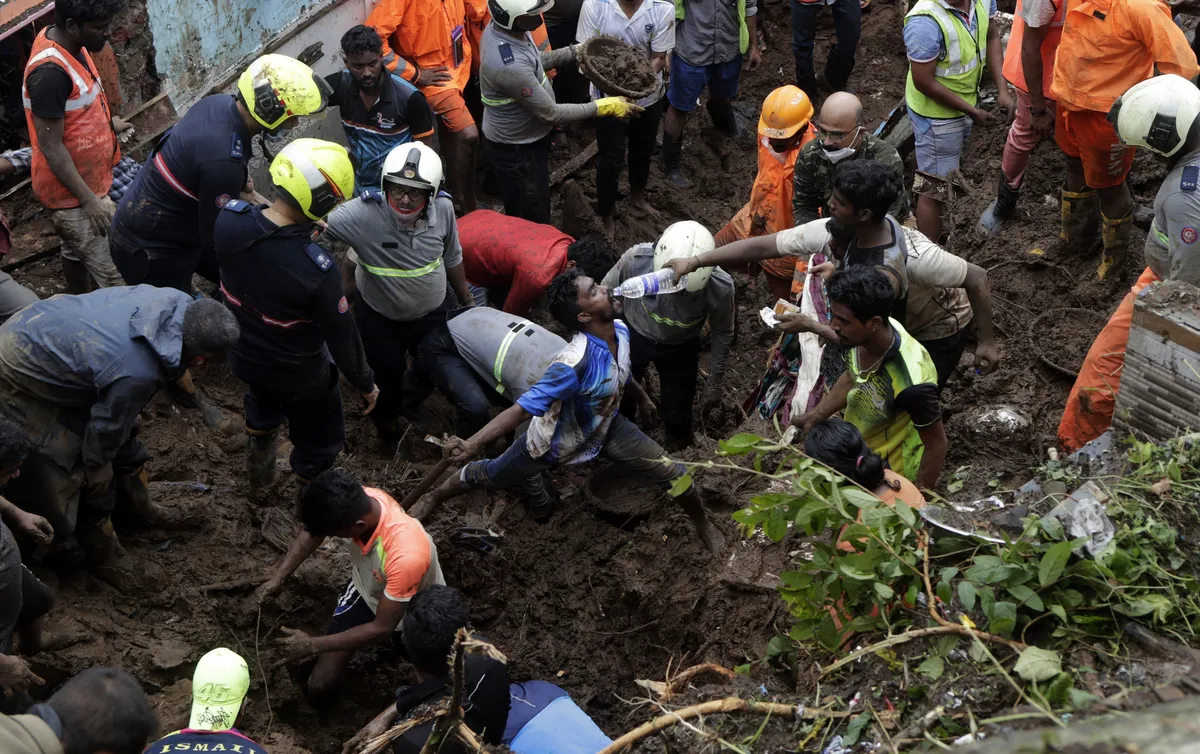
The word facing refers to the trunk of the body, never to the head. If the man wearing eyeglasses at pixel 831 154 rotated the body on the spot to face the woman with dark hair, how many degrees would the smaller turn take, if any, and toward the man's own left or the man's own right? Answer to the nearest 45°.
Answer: approximately 45° to the man's own left

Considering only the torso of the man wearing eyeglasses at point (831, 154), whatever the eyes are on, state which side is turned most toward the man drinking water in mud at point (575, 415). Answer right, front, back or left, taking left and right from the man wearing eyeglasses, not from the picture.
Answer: front

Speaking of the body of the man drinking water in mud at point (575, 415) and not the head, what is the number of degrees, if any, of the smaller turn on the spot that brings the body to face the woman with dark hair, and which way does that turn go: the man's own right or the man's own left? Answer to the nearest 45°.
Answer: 0° — they already face them

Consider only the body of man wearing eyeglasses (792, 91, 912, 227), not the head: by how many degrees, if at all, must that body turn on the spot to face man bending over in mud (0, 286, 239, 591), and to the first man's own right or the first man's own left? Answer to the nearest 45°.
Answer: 0° — they already face them

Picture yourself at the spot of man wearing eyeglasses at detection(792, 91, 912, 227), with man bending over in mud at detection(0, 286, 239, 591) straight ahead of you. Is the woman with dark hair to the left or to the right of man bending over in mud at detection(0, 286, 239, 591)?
left

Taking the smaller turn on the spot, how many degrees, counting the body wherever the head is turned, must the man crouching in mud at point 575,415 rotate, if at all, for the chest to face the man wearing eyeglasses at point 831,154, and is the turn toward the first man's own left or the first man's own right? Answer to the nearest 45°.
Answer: approximately 90° to the first man's own left

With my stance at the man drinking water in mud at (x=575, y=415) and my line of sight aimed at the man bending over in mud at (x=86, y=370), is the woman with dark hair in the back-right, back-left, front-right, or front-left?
back-left

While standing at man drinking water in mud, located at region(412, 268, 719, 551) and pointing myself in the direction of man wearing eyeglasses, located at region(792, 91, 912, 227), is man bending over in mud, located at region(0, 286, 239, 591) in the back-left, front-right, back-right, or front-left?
back-left

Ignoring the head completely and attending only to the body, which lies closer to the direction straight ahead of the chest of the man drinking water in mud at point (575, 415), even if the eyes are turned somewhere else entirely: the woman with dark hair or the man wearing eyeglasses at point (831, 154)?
the woman with dark hair

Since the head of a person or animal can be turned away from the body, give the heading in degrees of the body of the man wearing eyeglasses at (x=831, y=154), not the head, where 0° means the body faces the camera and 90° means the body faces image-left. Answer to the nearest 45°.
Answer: approximately 45°
